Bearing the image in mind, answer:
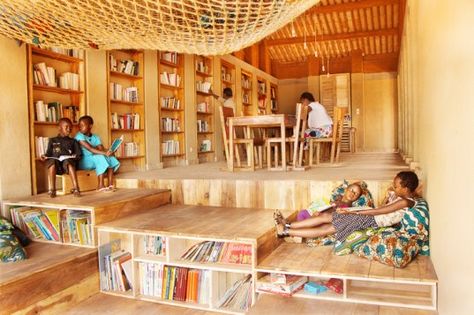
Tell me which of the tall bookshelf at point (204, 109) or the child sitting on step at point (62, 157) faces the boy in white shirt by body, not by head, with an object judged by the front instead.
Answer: the tall bookshelf

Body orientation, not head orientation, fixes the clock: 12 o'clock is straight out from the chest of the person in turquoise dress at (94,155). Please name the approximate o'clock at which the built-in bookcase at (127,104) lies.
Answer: The built-in bookcase is roughly at 8 o'clock from the person in turquoise dress.

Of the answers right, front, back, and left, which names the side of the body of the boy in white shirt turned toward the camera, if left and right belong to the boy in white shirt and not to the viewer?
left

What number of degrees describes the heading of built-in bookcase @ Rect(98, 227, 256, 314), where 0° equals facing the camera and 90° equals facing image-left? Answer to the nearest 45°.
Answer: approximately 45°

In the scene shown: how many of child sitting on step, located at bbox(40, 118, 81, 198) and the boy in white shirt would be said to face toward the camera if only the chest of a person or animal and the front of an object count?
1

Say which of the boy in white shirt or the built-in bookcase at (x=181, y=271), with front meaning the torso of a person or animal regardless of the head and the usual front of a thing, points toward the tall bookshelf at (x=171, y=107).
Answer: the boy in white shirt

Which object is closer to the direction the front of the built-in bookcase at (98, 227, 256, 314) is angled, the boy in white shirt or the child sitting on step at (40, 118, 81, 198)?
the child sitting on step
